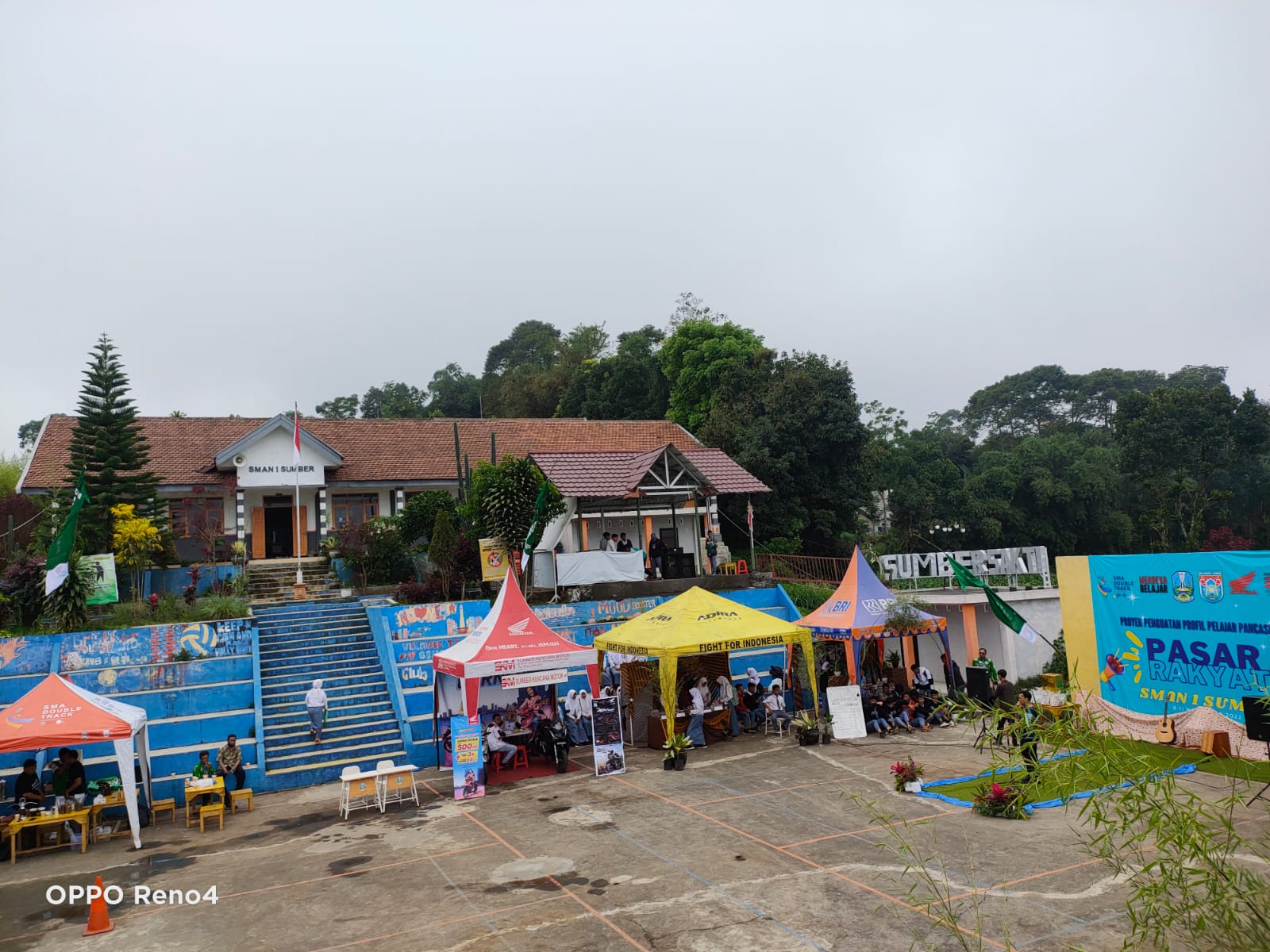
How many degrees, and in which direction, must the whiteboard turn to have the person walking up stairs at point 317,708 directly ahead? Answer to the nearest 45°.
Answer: approximately 90° to its right

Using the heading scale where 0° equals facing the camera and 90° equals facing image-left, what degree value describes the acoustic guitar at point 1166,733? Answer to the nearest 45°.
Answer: approximately 45°

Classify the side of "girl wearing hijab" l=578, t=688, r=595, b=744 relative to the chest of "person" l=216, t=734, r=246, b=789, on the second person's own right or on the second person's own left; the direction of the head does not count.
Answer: on the second person's own left

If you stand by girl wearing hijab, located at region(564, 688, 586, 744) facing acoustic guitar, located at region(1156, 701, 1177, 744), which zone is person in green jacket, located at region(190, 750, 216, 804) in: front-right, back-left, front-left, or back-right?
back-right

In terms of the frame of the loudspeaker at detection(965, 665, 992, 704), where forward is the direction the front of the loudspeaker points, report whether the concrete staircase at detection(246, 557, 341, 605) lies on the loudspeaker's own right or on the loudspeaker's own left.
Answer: on the loudspeaker's own right

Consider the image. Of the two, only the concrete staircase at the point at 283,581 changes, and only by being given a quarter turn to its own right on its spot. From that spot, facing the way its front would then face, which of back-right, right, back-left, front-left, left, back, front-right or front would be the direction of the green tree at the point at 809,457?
back
